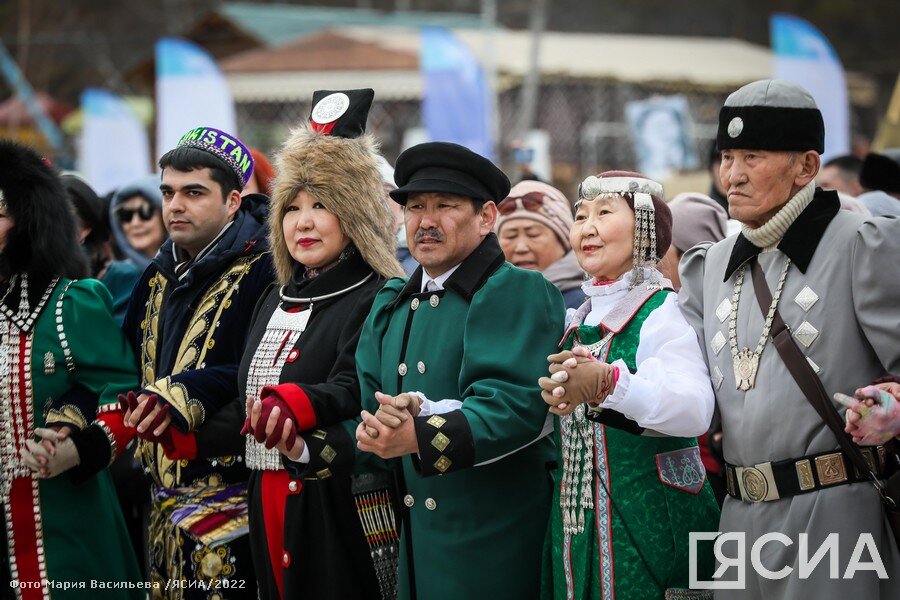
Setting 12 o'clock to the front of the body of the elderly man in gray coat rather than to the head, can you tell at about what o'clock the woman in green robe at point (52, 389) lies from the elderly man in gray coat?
The woman in green robe is roughly at 2 o'clock from the elderly man in gray coat.

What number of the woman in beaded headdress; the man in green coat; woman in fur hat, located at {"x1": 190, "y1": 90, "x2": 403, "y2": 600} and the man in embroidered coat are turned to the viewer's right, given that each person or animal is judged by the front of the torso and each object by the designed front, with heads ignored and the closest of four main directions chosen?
0

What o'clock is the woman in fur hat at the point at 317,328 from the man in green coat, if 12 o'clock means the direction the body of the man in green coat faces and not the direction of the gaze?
The woman in fur hat is roughly at 3 o'clock from the man in green coat.

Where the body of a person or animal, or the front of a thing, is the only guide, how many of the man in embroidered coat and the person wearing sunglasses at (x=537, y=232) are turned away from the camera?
0

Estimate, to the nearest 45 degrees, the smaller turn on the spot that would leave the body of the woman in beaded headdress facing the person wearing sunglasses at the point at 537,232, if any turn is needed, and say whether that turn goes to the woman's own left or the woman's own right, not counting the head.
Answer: approximately 135° to the woman's own right

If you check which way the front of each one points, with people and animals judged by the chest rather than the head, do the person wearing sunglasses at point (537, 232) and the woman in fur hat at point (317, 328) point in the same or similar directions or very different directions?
same or similar directions

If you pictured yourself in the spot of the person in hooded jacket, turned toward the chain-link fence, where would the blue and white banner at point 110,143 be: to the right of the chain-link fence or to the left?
left

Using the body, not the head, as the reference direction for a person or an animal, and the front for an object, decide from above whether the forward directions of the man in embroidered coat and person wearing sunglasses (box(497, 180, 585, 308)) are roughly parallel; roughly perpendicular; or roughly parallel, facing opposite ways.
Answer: roughly parallel

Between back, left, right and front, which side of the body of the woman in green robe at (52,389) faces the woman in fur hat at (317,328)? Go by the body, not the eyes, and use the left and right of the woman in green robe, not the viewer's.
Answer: left

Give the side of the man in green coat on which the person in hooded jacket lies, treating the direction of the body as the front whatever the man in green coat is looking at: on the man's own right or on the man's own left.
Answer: on the man's own right

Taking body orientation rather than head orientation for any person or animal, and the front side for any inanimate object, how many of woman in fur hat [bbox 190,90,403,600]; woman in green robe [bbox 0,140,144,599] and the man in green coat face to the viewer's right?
0

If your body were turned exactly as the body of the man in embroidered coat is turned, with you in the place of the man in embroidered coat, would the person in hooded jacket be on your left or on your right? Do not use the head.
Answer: on your right

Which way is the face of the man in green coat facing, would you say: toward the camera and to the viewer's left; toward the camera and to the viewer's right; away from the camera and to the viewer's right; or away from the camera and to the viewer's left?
toward the camera and to the viewer's left

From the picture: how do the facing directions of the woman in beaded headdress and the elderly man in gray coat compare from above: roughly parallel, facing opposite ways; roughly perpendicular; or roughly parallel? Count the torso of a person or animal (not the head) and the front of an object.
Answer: roughly parallel

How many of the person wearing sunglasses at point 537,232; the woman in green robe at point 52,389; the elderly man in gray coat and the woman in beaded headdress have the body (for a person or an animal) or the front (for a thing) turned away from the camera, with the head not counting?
0

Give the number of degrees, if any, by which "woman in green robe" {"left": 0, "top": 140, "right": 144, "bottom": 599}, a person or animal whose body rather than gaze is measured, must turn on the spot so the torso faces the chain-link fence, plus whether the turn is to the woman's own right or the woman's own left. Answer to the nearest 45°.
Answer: approximately 180°
